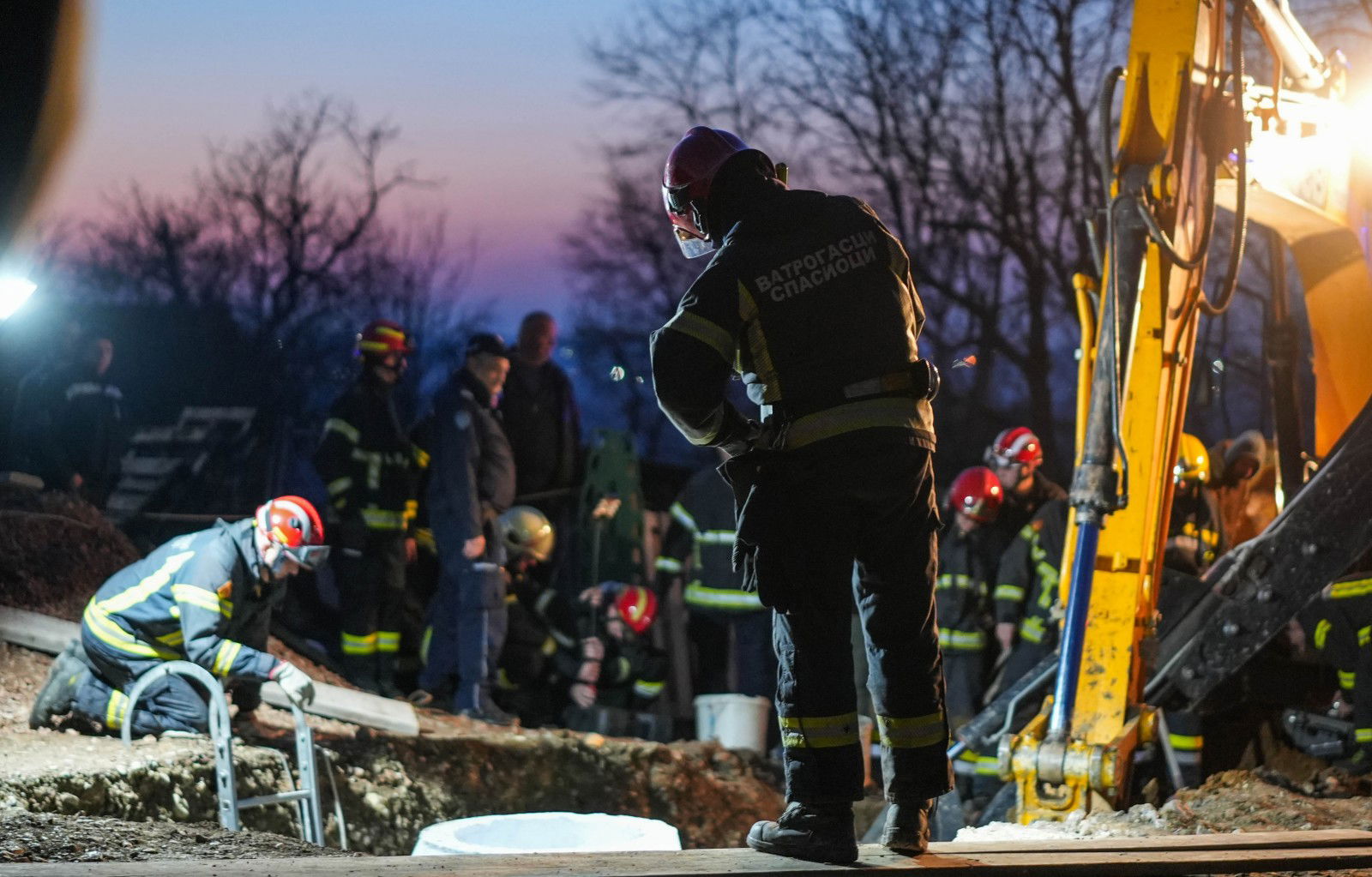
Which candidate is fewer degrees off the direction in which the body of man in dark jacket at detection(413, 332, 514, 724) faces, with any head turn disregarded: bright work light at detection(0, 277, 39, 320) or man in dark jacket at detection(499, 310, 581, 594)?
the man in dark jacket

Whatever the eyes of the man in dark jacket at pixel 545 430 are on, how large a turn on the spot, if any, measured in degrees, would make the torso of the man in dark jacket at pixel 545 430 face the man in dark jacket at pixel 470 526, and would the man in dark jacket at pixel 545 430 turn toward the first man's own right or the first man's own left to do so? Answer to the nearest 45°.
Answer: approximately 45° to the first man's own right

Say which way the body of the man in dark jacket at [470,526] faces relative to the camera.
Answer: to the viewer's right

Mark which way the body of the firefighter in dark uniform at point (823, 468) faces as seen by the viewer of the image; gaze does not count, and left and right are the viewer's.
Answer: facing away from the viewer and to the left of the viewer

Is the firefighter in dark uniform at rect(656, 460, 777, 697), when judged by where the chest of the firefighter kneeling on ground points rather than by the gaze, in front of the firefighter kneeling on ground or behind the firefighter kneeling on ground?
in front

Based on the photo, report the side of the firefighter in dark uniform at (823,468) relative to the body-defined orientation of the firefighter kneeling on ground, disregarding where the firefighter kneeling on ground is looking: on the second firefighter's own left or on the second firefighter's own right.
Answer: on the second firefighter's own right

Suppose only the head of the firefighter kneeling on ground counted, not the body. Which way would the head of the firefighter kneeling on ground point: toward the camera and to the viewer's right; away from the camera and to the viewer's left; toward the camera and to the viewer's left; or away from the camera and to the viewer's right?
toward the camera and to the viewer's right

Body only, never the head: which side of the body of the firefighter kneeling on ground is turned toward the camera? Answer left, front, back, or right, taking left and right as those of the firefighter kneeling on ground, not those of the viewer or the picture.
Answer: right
